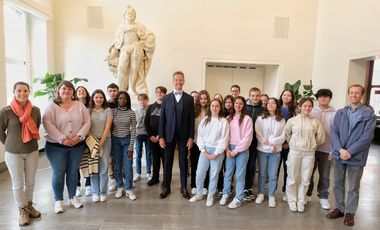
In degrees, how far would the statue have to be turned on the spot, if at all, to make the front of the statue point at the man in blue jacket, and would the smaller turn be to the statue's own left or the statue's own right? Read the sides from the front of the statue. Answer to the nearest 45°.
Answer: approximately 45° to the statue's own left

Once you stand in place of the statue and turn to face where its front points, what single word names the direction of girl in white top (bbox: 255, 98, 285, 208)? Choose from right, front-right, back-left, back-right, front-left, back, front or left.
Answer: front-left

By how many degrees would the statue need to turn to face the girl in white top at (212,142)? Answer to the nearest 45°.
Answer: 0° — it already faces them

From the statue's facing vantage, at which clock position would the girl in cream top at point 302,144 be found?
The girl in cream top is roughly at 11 o'clock from the statue.

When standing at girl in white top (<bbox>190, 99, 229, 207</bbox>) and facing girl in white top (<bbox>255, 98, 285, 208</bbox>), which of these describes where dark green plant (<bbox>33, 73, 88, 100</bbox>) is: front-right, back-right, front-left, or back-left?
back-left

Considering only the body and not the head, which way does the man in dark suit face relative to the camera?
toward the camera

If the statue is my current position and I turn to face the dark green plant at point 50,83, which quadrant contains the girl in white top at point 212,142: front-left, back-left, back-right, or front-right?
back-left

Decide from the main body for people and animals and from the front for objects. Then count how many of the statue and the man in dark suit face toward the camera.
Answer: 2

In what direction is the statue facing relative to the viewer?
toward the camera

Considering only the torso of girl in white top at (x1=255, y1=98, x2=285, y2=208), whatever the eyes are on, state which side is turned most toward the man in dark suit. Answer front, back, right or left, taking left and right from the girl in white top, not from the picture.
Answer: right

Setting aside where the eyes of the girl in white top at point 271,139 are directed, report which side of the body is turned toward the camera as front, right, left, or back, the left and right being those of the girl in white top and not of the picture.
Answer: front
